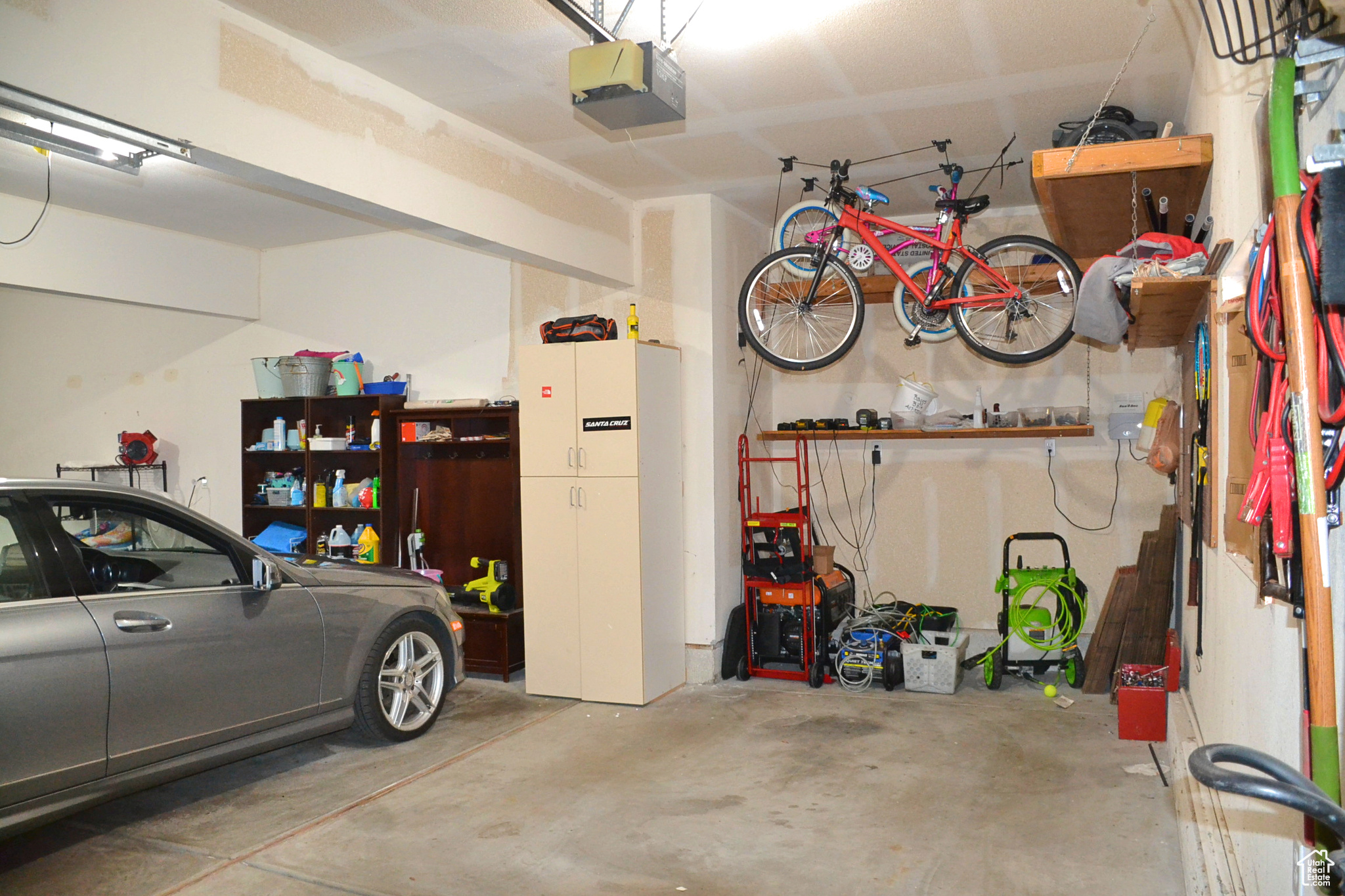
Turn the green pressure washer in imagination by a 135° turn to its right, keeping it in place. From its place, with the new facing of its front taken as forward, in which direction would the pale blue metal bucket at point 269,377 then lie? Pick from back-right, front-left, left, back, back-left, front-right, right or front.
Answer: front-left

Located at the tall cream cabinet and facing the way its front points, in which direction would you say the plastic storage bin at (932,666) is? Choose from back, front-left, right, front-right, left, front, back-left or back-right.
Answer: back-left

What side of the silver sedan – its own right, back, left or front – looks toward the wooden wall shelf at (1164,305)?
right

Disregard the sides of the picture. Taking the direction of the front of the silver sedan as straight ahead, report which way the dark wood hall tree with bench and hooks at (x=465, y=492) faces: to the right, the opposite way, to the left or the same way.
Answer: the opposite way

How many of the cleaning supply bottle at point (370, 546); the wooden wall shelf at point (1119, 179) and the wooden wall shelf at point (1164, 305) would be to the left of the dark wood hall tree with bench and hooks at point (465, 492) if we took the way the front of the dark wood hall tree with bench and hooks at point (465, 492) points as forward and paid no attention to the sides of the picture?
2

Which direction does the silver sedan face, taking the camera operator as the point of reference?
facing away from the viewer and to the right of the viewer

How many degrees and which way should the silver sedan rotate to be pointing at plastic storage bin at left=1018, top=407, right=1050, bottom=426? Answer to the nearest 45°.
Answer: approximately 45° to its right

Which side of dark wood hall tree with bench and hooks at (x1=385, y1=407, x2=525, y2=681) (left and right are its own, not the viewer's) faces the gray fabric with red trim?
left

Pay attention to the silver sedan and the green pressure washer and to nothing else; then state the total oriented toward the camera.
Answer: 1
